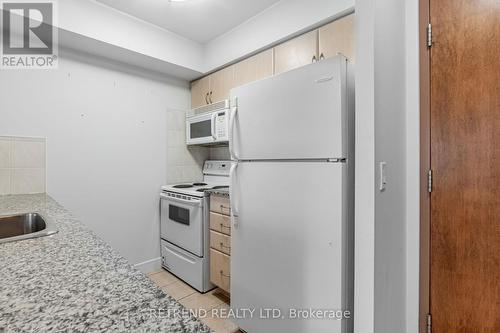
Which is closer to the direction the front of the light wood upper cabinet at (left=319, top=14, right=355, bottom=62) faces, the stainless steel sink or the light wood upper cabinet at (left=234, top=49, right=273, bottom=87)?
the stainless steel sink

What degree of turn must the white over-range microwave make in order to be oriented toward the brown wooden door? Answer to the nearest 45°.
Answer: approximately 90° to its left

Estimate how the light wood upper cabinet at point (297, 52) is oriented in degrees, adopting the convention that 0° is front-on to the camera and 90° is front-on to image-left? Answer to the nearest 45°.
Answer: approximately 45°

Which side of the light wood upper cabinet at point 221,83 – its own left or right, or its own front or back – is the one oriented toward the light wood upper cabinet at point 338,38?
left

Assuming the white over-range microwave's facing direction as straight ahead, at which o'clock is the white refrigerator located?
The white refrigerator is roughly at 10 o'clock from the white over-range microwave.
